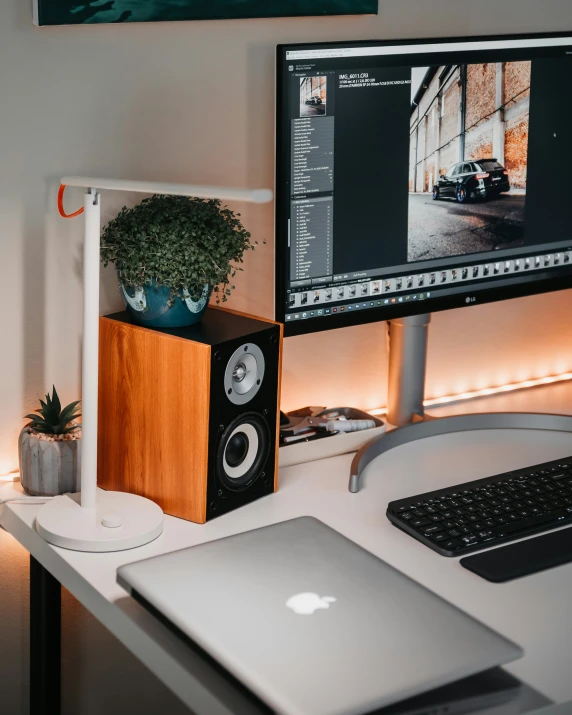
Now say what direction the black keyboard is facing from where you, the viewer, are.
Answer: facing the viewer and to the right of the viewer

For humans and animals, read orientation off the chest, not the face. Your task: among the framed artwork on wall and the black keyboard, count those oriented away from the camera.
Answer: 0

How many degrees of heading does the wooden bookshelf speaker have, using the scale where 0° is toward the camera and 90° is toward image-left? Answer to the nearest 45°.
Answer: approximately 315°

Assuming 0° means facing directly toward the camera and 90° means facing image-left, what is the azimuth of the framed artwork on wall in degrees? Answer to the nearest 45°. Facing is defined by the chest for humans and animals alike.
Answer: approximately 315°
